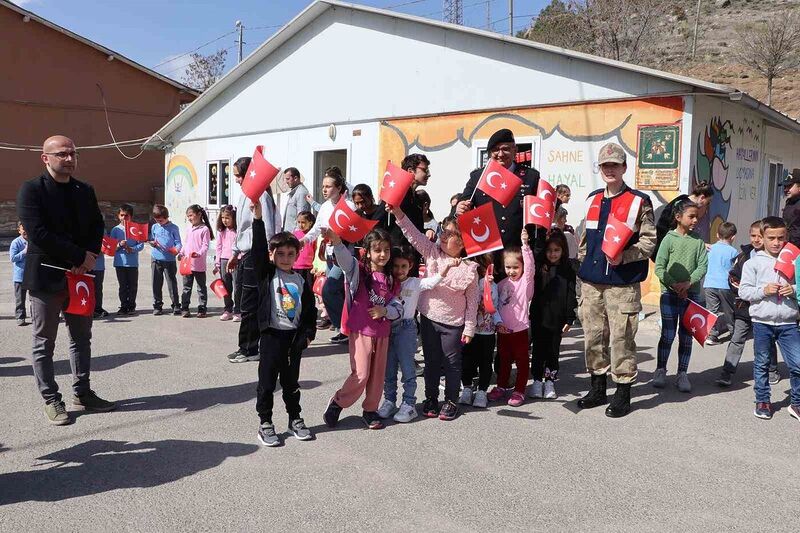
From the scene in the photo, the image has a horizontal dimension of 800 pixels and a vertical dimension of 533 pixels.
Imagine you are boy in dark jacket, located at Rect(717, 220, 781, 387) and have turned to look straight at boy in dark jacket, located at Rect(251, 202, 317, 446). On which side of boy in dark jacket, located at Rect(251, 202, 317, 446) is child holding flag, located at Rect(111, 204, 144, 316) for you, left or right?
right

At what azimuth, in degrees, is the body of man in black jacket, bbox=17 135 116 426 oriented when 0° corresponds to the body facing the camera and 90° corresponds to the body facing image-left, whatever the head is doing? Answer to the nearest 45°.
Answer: approximately 315°

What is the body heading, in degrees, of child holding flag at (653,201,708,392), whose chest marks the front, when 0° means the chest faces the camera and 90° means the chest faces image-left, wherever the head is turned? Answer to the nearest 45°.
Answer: approximately 0°

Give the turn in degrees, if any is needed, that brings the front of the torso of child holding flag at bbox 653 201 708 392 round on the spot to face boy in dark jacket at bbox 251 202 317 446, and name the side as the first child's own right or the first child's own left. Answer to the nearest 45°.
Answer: approximately 45° to the first child's own right

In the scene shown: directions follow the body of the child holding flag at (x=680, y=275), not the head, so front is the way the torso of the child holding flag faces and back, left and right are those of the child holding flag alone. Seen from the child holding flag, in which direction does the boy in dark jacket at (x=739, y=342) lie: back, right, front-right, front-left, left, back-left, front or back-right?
back-left

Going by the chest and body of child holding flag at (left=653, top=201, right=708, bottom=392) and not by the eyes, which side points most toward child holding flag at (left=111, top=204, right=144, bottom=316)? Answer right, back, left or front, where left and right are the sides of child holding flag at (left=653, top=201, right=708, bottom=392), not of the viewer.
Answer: right

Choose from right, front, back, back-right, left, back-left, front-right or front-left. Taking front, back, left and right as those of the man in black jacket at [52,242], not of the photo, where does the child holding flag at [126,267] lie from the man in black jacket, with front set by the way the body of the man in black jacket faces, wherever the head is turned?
back-left

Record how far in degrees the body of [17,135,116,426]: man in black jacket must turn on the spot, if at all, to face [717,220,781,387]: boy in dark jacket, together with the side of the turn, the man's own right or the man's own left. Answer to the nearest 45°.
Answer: approximately 45° to the man's own left
